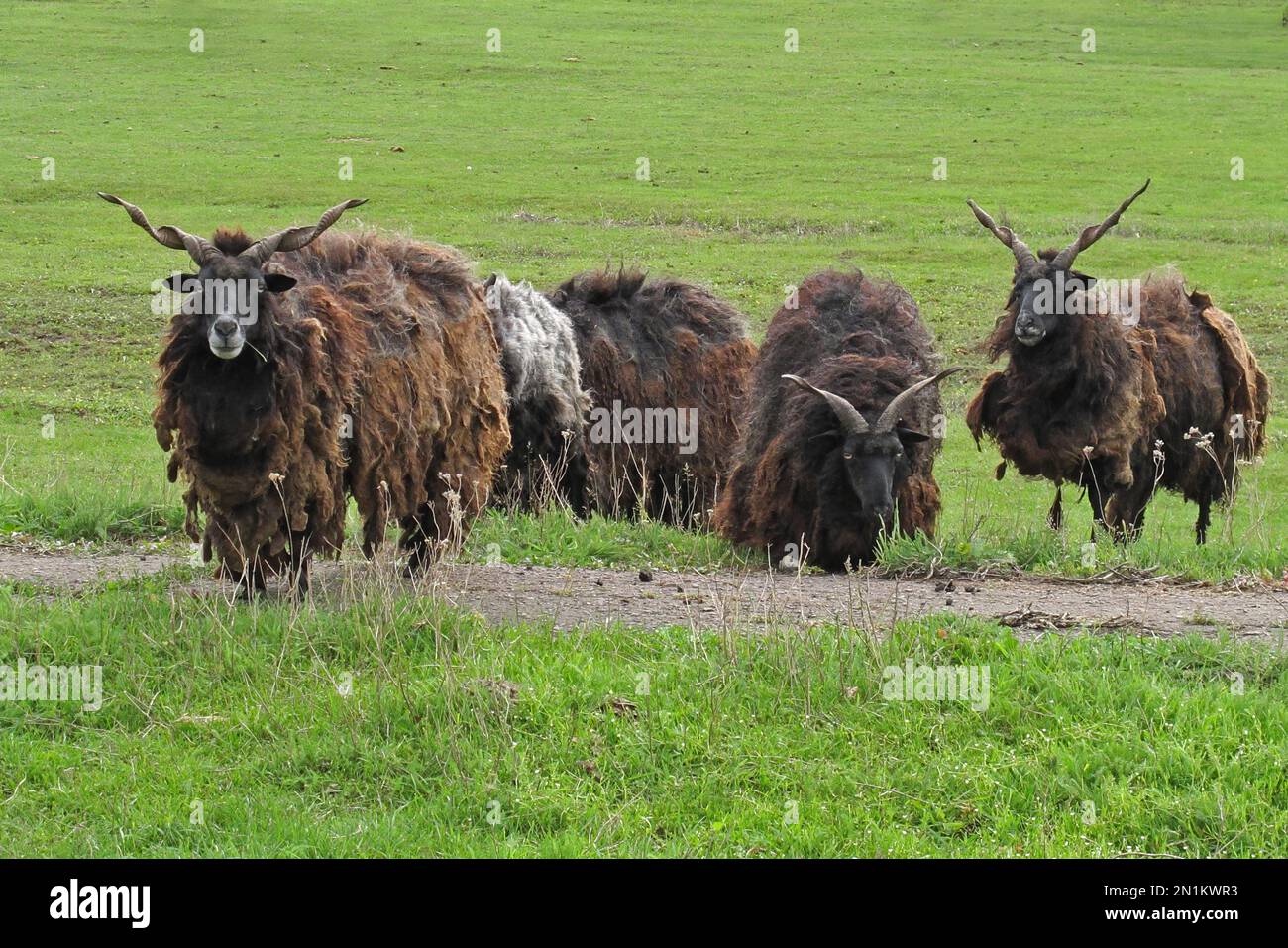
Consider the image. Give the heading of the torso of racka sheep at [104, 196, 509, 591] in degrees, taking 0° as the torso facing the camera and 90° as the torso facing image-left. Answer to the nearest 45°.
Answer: approximately 45°

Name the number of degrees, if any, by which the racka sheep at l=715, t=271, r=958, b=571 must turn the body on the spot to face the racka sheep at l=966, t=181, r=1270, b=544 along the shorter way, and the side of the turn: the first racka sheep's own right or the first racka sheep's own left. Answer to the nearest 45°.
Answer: approximately 135° to the first racka sheep's own left

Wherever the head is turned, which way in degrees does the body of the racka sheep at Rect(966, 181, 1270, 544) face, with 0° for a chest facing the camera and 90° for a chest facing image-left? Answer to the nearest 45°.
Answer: approximately 45°

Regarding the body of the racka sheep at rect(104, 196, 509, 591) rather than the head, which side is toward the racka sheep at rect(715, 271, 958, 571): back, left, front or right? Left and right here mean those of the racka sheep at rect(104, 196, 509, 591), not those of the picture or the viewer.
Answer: back

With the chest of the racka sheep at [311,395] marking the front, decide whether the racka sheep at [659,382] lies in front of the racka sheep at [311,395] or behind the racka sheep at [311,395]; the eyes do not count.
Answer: behind

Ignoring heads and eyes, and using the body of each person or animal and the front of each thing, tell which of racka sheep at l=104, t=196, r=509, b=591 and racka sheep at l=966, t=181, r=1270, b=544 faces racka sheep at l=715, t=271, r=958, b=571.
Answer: racka sheep at l=966, t=181, r=1270, b=544

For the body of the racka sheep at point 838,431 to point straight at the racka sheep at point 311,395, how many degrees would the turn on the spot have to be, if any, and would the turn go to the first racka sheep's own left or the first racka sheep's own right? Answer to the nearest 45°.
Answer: approximately 45° to the first racka sheep's own right

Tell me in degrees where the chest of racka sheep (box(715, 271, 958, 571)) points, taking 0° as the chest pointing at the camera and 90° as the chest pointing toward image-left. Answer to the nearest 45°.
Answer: approximately 0°
